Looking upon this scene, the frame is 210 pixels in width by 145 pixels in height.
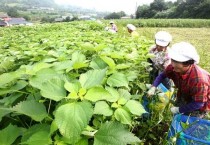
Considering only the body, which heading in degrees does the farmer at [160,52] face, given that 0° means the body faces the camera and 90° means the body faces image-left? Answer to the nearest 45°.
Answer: approximately 0°

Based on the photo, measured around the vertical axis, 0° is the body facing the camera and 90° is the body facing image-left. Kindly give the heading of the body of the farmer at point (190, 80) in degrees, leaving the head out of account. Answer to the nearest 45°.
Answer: approximately 45°
